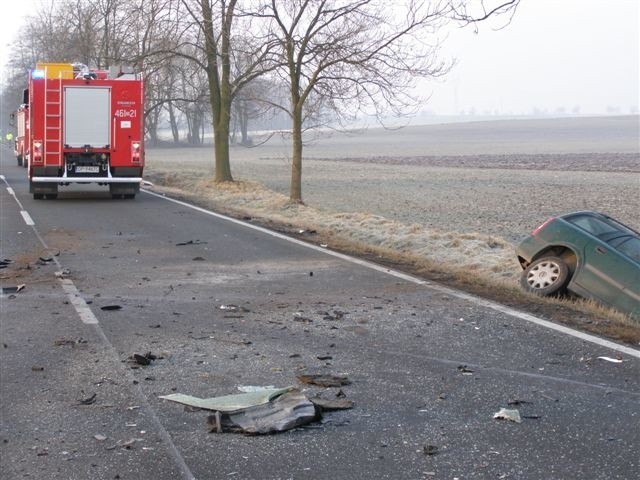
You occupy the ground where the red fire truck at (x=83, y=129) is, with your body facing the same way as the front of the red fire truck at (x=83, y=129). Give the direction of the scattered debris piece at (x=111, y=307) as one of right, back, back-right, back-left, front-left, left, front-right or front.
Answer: back

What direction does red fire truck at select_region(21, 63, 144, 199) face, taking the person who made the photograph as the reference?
facing away from the viewer

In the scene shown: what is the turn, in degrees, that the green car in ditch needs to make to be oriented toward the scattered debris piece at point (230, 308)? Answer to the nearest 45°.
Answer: approximately 180°

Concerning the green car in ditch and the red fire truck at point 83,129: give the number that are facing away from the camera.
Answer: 1

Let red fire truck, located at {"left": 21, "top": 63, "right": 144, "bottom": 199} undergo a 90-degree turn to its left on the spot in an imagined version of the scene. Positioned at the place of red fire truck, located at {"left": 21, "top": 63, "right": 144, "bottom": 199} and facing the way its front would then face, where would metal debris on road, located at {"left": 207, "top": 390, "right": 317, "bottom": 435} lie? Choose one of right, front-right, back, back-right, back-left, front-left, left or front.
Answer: left

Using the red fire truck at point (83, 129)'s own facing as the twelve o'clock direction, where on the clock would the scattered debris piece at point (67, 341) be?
The scattered debris piece is roughly at 6 o'clock from the red fire truck.

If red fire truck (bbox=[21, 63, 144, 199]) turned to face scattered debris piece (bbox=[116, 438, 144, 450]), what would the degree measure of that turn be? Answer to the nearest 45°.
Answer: approximately 180°

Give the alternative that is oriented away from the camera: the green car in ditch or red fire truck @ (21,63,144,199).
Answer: the red fire truck

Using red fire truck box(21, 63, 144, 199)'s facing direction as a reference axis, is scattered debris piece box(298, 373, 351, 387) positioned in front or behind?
behind

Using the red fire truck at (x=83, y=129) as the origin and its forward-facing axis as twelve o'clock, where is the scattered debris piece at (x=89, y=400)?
The scattered debris piece is roughly at 6 o'clock from the red fire truck.

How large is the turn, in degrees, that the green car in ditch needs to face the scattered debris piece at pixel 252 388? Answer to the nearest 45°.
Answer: approximately 135° to its right

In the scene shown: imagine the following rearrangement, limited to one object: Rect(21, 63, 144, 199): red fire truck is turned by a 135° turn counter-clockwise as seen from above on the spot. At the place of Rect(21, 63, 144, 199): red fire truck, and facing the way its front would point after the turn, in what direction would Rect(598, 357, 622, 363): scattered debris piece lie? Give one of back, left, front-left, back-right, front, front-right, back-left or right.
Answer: front-left

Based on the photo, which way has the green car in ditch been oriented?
to the viewer's right
